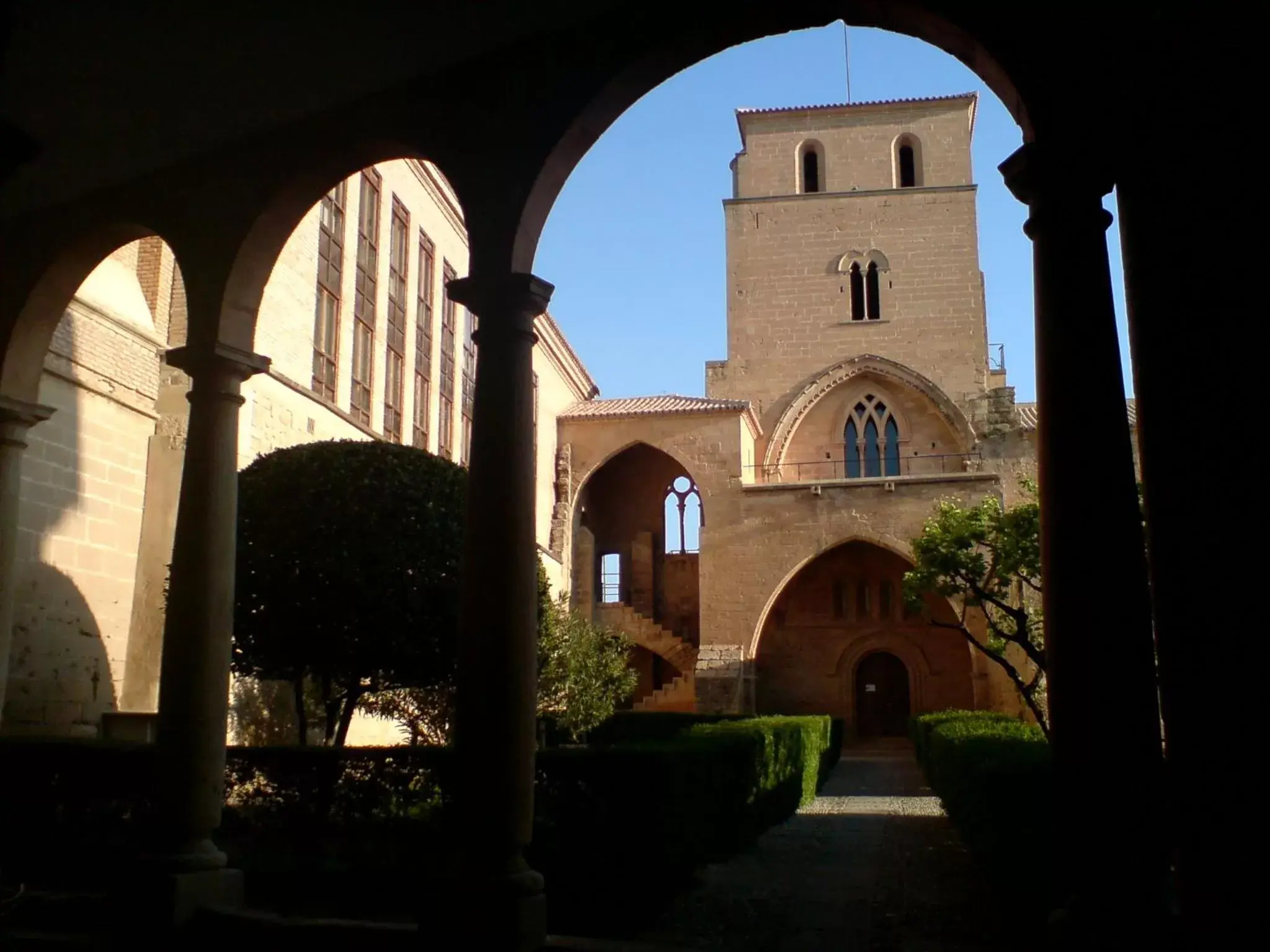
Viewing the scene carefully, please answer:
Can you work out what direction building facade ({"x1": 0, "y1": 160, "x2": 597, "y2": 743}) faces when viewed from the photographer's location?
facing the viewer and to the right of the viewer

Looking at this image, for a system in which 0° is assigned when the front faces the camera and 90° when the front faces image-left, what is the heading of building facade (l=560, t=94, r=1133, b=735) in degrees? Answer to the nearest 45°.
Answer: approximately 0°

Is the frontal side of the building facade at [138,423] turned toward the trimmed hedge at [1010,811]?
yes

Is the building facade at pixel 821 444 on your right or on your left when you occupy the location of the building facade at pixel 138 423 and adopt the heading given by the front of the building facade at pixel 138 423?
on your left

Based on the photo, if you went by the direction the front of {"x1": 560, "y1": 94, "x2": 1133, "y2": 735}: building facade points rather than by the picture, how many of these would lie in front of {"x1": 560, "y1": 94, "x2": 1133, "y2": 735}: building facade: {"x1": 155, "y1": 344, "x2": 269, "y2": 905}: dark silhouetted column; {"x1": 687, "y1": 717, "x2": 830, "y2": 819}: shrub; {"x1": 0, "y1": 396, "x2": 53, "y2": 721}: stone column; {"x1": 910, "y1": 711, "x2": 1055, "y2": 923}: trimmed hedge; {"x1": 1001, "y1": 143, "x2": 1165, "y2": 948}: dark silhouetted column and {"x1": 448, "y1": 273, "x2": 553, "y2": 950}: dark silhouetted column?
6

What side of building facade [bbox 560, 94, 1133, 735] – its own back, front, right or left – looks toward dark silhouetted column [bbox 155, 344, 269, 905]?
front

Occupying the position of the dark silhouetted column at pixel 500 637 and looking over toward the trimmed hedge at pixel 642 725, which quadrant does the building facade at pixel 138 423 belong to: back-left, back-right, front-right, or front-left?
front-left

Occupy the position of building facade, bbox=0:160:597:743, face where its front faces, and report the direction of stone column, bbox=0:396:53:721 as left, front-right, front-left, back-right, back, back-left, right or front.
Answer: front-right

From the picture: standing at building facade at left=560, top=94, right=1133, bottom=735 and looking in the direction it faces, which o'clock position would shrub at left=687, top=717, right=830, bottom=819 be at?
The shrub is roughly at 12 o'clock from the building facade.

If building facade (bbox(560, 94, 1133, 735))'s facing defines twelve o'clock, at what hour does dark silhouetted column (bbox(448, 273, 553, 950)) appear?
The dark silhouetted column is roughly at 12 o'clock from the building facade.

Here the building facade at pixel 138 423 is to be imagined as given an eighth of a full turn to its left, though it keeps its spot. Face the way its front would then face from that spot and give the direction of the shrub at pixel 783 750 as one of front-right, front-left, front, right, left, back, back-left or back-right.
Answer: front

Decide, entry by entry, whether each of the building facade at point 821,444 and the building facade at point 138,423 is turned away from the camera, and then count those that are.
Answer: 0

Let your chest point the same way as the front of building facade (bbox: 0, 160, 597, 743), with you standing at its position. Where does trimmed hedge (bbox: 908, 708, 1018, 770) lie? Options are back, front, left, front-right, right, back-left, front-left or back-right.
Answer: front-left

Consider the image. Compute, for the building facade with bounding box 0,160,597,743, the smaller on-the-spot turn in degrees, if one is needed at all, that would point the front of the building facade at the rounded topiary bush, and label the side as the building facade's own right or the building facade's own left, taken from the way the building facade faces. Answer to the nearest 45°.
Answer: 0° — it already faces it

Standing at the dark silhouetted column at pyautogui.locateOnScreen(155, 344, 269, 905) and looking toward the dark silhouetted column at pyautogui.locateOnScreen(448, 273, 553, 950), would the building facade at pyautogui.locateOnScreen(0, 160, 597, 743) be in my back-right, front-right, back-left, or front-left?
back-left

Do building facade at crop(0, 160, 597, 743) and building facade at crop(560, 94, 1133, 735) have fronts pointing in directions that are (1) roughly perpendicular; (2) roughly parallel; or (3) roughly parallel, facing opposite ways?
roughly perpendicular
